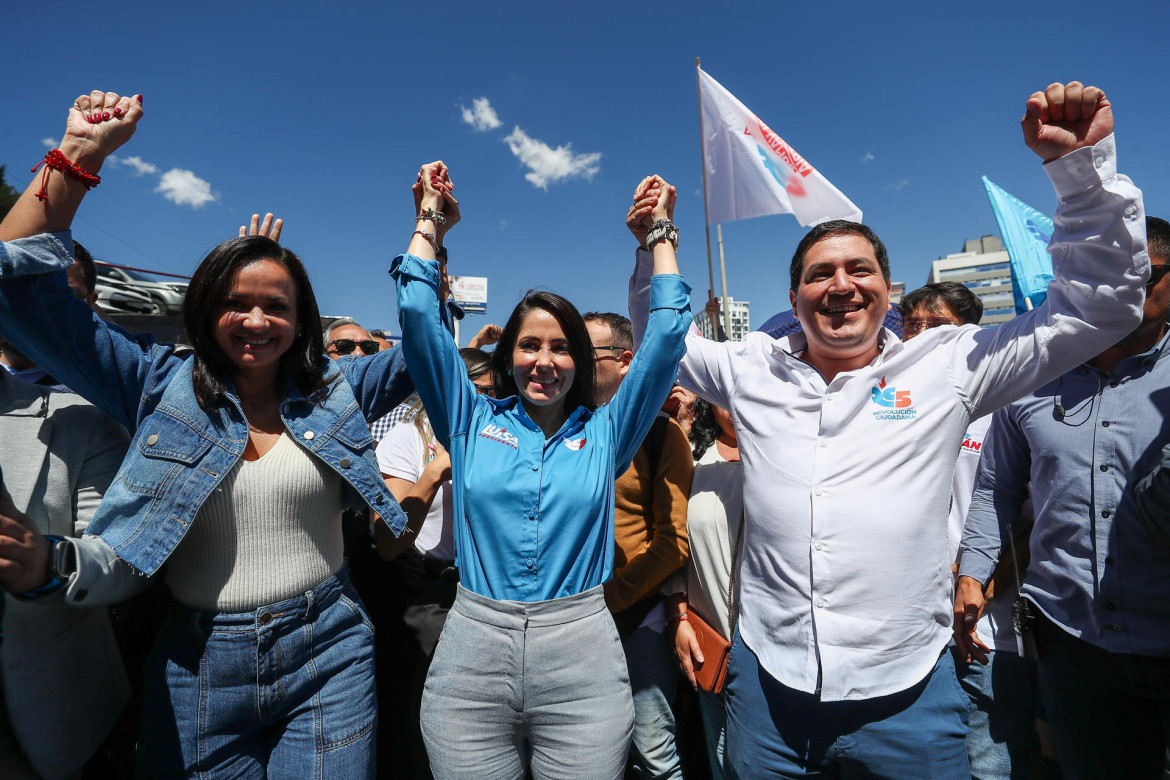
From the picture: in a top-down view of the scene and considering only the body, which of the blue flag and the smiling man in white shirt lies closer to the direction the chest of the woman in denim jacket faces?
the smiling man in white shirt

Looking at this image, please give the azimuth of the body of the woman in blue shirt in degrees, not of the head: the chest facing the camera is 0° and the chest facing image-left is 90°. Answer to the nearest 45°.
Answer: approximately 0°

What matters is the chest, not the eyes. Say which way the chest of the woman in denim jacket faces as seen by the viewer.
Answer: toward the camera

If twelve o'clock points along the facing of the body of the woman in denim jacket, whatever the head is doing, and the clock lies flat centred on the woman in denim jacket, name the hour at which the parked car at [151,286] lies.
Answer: The parked car is roughly at 6 o'clock from the woman in denim jacket.

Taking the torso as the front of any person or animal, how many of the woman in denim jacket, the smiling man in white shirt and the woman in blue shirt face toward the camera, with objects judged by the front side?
3

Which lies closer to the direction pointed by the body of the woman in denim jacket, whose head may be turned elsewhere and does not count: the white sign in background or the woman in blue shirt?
the woman in blue shirt

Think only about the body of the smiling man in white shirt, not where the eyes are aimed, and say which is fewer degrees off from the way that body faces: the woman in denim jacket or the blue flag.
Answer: the woman in denim jacket

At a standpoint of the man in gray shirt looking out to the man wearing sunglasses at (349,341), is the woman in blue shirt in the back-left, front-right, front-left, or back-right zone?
front-left

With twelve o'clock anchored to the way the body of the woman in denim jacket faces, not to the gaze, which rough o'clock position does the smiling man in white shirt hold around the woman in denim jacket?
The smiling man in white shirt is roughly at 10 o'clock from the woman in denim jacket.

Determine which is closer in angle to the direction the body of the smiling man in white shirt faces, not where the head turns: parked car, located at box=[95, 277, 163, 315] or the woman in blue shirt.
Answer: the woman in blue shirt

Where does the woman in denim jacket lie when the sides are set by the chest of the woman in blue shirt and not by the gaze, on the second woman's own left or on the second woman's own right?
on the second woman's own right

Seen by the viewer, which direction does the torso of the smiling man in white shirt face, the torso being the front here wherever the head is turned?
toward the camera

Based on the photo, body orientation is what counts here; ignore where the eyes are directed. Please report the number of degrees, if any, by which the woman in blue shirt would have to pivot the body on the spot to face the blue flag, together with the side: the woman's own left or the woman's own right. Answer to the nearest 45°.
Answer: approximately 135° to the woman's own left
